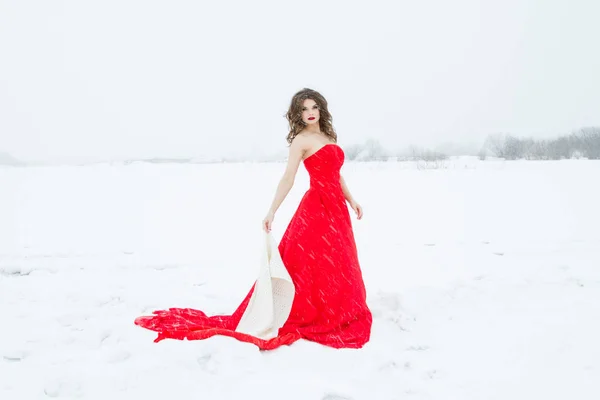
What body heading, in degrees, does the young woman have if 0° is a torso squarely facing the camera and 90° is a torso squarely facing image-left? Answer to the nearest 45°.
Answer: approximately 315°
